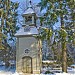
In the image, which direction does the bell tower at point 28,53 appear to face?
toward the camera

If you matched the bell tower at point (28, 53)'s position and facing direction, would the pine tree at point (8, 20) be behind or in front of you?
behind
